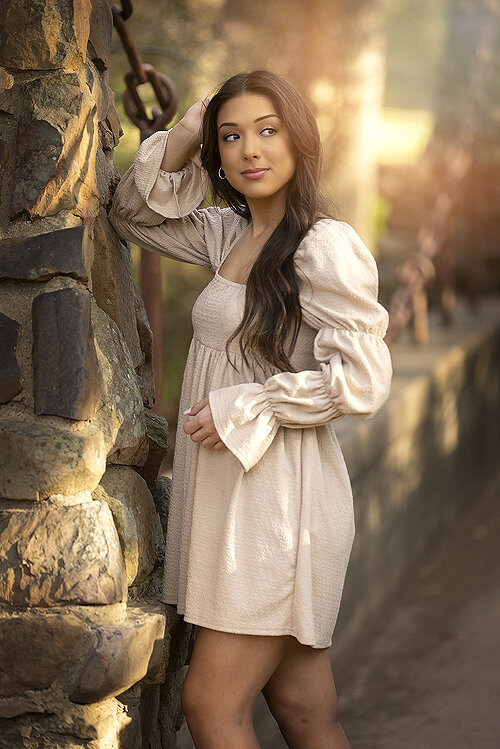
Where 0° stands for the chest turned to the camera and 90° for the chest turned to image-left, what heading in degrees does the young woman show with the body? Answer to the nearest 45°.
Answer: approximately 45°

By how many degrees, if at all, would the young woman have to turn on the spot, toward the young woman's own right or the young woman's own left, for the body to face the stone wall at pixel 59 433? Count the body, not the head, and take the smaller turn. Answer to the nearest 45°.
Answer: approximately 45° to the young woman's own right
